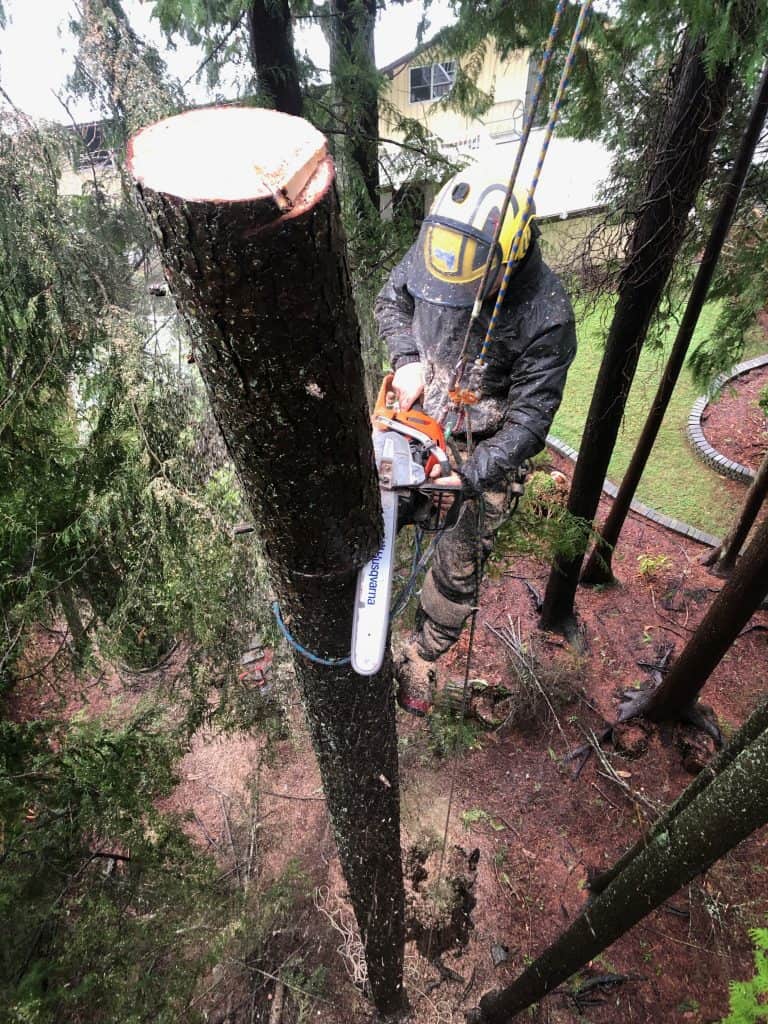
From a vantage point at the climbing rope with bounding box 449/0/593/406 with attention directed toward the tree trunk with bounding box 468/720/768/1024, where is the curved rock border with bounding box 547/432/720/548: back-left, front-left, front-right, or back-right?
back-left

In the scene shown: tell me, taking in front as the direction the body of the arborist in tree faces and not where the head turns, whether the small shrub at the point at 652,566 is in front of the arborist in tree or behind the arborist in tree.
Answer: behind

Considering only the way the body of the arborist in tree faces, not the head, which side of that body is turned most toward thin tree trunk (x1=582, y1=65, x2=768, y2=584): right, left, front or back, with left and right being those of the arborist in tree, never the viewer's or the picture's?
back

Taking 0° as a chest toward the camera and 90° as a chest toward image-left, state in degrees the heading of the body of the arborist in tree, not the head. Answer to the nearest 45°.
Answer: approximately 45°

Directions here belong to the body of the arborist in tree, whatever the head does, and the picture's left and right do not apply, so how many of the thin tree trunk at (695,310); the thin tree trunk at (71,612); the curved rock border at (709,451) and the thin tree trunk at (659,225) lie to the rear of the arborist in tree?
3

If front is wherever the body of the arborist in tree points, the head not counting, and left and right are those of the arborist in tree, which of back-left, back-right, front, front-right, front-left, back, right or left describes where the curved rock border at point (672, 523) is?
back

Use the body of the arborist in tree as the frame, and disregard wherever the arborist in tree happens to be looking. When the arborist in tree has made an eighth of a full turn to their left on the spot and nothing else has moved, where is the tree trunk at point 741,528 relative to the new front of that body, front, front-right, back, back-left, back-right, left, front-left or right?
back-left

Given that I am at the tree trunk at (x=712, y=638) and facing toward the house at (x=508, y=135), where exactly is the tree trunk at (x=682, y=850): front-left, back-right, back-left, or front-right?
back-left
